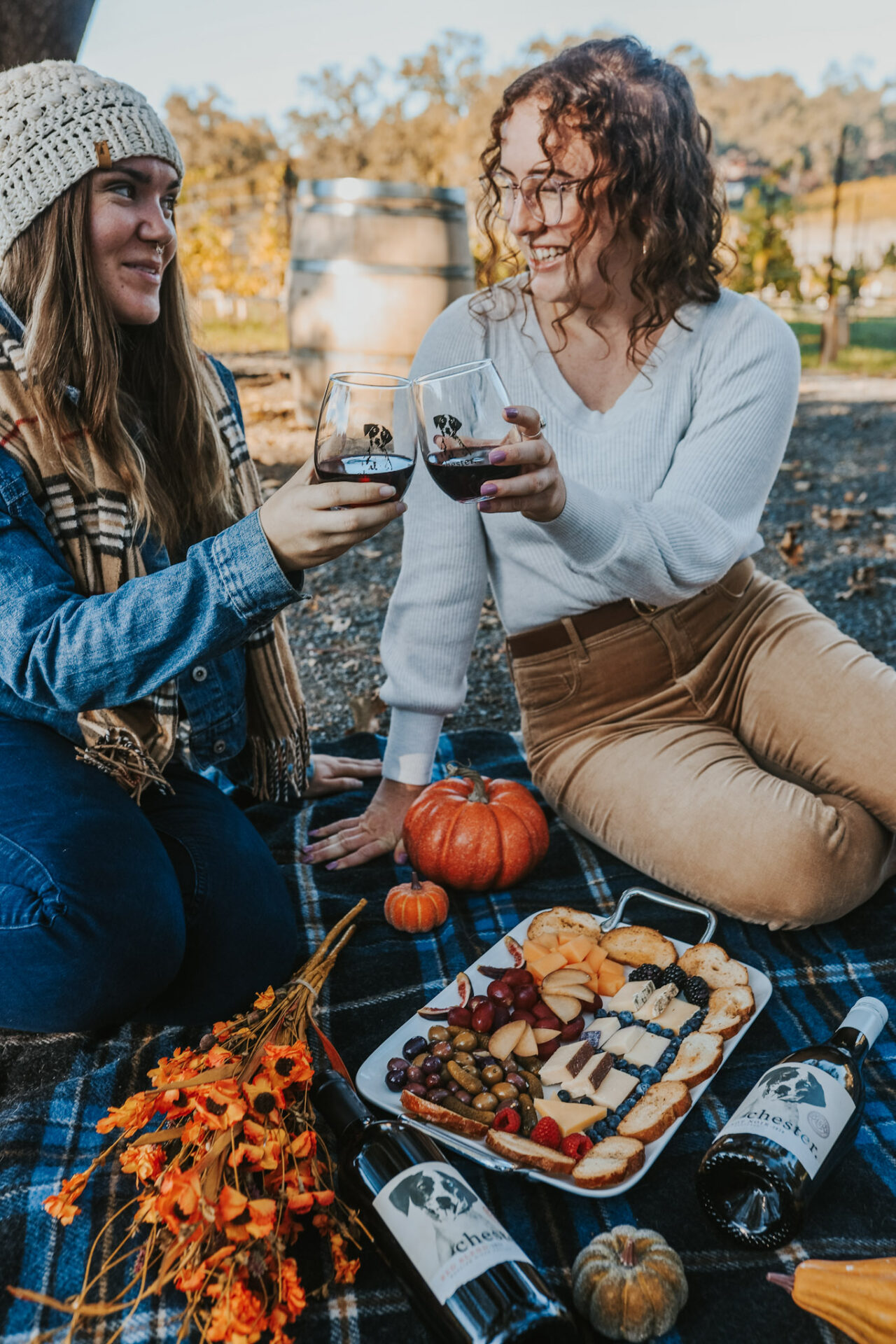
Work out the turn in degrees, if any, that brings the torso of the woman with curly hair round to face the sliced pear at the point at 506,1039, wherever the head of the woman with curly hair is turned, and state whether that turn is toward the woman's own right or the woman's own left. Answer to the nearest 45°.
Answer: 0° — they already face it

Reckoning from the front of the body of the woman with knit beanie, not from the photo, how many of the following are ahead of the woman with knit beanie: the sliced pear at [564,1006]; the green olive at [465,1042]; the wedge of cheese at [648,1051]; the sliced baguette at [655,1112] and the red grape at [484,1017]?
5

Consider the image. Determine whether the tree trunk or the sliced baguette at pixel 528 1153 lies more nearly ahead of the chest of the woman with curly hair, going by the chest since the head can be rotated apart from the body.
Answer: the sliced baguette

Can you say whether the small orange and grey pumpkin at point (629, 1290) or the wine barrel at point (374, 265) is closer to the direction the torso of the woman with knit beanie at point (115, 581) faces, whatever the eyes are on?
the small orange and grey pumpkin

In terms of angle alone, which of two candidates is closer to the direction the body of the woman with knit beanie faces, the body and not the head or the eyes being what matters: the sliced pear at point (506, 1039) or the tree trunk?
the sliced pear

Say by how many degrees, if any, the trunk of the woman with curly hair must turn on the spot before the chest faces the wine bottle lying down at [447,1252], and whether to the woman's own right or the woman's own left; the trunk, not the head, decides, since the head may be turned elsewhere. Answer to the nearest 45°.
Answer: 0° — they already face it

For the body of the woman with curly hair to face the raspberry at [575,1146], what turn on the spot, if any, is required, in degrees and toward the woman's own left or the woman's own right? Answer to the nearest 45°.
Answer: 0° — they already face it

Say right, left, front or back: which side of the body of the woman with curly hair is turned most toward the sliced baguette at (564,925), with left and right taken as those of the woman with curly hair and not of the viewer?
front

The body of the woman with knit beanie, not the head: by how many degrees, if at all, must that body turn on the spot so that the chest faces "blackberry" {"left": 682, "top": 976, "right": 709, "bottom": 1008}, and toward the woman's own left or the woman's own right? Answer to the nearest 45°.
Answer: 0° — they already face it

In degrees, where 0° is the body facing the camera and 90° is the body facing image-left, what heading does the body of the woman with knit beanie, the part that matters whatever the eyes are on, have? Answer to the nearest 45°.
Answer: approximately 315°

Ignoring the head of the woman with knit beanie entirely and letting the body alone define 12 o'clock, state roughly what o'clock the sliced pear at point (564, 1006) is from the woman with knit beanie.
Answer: The sliced pear is roughly at 12 o'clock from the woman with knit beanie.

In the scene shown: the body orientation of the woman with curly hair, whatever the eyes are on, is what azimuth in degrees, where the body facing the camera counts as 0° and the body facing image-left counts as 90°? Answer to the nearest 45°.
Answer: approximately 0°

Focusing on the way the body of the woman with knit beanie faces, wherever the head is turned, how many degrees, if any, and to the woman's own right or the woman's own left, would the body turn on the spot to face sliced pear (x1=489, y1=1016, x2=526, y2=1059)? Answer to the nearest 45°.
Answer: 0° — they already face it
